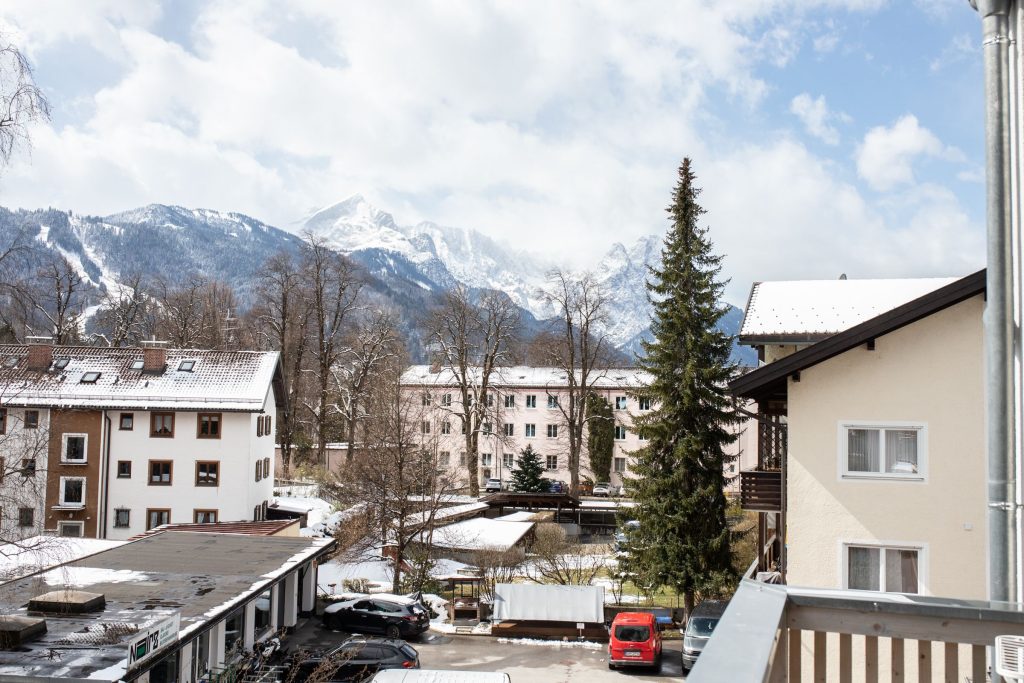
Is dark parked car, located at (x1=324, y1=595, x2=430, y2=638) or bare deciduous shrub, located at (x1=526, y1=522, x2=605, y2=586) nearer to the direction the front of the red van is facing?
the bare deciduous shrub

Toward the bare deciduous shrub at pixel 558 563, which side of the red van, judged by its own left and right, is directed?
front

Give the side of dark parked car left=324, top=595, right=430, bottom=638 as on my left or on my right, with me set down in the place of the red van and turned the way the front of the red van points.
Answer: on my left

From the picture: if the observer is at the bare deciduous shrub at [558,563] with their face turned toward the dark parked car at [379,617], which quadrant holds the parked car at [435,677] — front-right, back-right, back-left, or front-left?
front-left

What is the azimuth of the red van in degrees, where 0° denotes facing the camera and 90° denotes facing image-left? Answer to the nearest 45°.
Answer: approximately 180°

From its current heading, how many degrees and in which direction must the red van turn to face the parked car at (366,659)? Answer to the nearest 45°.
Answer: approximately 135° to its left

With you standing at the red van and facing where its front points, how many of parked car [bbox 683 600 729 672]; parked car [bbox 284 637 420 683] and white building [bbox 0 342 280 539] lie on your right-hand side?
1

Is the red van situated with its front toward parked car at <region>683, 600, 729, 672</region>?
no

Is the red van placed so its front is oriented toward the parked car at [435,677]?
no

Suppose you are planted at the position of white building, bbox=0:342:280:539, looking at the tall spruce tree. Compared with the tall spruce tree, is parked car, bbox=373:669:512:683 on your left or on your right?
right

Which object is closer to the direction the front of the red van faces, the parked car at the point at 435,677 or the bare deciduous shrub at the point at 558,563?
the bare deciduous shrub
